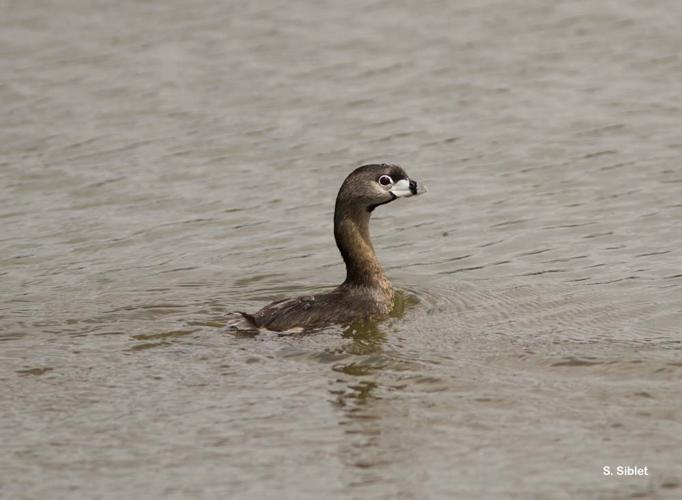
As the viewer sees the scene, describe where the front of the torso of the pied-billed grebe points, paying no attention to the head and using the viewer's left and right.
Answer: facing to the right of the viewer
